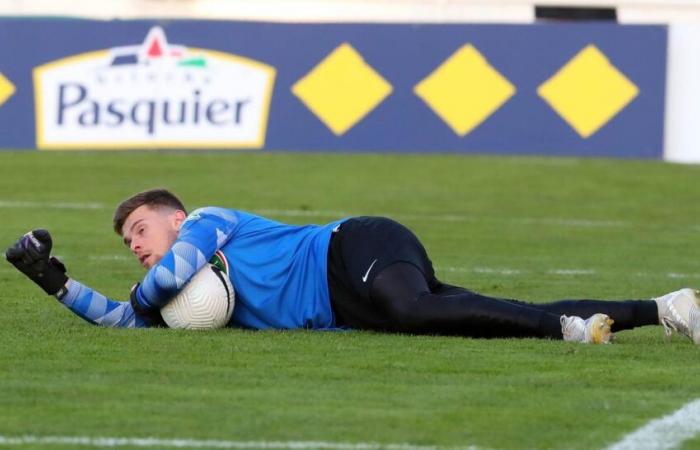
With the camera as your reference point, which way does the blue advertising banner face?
facing the viewer

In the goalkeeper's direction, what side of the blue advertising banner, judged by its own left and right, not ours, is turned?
front
